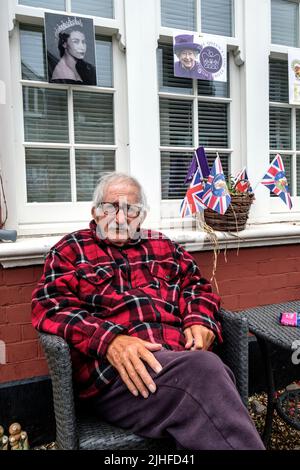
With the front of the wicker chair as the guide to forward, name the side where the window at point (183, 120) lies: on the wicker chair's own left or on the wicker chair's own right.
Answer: on the wicker chair's own left

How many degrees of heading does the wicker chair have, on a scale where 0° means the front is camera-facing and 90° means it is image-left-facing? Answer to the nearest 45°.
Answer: approximately 315°

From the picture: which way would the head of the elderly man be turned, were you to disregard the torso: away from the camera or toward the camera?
toward the camera

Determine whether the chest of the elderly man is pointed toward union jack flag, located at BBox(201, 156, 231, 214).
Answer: no

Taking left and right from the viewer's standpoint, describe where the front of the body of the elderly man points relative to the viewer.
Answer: facing the viewer and to the right of the viewer

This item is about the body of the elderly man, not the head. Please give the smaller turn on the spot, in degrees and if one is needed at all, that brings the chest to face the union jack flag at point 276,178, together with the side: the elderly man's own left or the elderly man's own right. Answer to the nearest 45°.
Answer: approximately 90° to the elderly man's own left

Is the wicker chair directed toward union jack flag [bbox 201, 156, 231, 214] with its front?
no

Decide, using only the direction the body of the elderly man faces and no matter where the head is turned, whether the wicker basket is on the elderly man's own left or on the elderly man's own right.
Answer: on the elderly man's own left

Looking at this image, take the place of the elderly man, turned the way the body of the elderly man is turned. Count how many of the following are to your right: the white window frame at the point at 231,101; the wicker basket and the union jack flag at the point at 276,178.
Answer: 0

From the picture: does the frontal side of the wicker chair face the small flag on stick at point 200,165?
no
